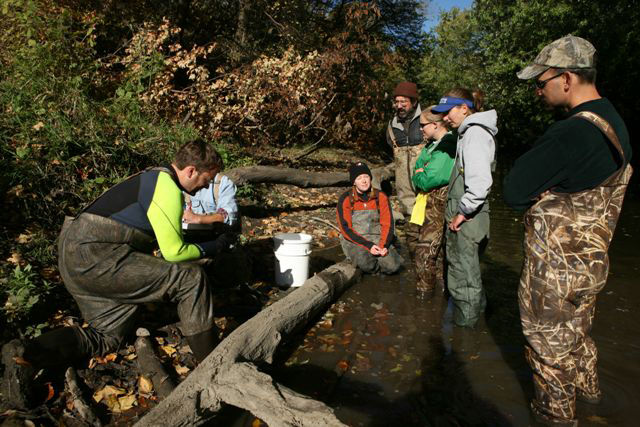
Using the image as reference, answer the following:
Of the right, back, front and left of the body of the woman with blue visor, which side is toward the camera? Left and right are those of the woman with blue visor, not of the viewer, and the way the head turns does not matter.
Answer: left

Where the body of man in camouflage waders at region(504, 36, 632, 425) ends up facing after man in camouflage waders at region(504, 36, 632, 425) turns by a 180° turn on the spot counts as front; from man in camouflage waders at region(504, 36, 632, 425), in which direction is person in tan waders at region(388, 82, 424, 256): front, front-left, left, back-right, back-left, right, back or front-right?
back-left

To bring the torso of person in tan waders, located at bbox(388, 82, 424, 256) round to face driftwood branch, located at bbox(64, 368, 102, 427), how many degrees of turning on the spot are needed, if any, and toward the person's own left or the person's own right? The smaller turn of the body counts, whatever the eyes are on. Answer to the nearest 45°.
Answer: approximately 45° to the person's own right

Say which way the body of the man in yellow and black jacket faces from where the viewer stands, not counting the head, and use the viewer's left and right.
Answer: facing to the right of the viewer

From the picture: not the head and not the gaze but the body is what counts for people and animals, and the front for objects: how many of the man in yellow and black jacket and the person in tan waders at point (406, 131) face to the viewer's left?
0

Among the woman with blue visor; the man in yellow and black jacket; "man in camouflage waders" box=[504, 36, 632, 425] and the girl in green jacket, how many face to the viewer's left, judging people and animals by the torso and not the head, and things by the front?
3

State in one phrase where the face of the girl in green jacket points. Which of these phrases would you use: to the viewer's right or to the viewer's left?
to the viewer's left

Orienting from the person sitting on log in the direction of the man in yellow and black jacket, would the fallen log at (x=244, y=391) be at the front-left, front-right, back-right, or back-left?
front-left

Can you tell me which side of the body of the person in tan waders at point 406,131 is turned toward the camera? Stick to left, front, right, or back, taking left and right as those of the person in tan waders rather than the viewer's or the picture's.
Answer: front

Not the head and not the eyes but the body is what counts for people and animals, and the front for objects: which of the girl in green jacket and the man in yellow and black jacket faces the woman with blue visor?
the man in yellow and black jacket

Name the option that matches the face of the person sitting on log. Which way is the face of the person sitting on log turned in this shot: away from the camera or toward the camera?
toward the camera

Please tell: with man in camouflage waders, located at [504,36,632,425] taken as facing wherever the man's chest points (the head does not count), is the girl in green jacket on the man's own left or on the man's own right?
on the man's own right

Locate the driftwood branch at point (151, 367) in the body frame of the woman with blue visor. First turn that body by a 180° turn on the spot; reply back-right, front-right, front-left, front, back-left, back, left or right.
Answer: back-right

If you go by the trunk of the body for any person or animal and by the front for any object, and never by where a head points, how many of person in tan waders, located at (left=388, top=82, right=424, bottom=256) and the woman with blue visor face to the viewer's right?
0

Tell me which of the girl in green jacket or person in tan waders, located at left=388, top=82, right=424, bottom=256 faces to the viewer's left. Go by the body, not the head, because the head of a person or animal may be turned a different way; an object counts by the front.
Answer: the girl in green jacket

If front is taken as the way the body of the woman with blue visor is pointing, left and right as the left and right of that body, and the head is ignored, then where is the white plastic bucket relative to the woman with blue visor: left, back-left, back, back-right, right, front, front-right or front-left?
front

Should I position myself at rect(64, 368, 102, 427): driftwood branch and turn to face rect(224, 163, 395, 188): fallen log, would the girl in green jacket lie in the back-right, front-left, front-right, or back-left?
front-right

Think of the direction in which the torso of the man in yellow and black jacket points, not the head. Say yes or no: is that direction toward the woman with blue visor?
yes

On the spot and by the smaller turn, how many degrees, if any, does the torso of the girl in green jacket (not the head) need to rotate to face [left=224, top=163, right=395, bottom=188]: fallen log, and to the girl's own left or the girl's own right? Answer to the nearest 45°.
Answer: approximately 45° to the girl's own right

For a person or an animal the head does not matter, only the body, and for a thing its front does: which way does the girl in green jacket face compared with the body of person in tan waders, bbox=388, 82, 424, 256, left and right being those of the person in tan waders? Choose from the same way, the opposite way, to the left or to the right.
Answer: to the right
